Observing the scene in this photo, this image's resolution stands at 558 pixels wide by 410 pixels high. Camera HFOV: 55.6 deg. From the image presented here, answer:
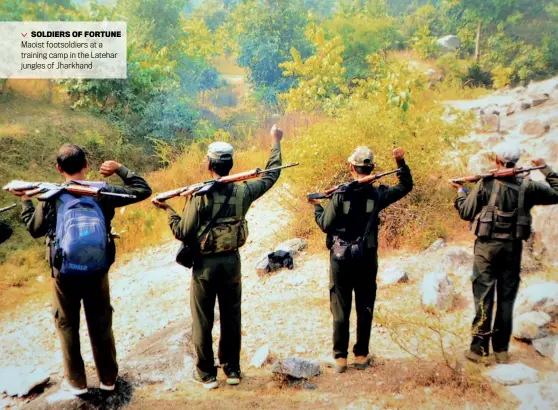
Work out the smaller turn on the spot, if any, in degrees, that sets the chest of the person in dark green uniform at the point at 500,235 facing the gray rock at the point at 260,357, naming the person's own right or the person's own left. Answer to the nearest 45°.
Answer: approximately 90° to the person's own left

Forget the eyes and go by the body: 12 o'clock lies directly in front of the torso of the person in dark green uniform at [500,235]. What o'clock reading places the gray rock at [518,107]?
The gray rock is roughly at 12 o'clock from the person in dark green uniform.

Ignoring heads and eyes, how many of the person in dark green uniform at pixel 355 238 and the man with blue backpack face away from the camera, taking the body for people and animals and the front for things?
2

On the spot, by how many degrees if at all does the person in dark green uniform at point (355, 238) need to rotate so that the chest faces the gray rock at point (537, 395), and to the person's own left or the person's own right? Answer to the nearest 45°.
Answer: approximately 90° to the person's own right

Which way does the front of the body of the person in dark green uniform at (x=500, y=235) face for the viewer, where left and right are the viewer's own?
facing away from the viewer

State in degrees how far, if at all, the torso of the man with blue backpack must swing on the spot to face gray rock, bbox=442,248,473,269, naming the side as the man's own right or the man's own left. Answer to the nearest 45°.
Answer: approximately 90° to the man's own right

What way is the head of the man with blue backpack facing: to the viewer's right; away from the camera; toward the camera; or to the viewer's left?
away from the camera

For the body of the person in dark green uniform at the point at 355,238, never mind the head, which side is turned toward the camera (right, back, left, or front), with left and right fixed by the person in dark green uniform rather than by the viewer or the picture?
back

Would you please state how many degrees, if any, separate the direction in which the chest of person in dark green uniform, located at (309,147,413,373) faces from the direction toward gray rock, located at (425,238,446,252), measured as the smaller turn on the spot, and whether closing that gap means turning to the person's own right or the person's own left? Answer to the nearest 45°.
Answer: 0° — they already face it

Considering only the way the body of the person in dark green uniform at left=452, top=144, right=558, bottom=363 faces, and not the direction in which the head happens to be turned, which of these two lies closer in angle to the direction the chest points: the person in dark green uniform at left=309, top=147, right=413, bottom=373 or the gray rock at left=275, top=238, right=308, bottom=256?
the gray rock

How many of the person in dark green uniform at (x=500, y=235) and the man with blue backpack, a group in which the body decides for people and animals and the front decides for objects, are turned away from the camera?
2

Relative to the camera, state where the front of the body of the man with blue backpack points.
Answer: away from the camera

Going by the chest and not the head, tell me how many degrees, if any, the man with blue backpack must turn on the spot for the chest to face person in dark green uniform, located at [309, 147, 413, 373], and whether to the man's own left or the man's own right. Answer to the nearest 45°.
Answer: approximately 90° to the man's own right

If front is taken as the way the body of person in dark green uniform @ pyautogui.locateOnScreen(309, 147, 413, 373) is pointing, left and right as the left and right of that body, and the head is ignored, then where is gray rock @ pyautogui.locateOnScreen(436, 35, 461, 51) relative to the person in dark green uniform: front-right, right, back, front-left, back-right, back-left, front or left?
front
